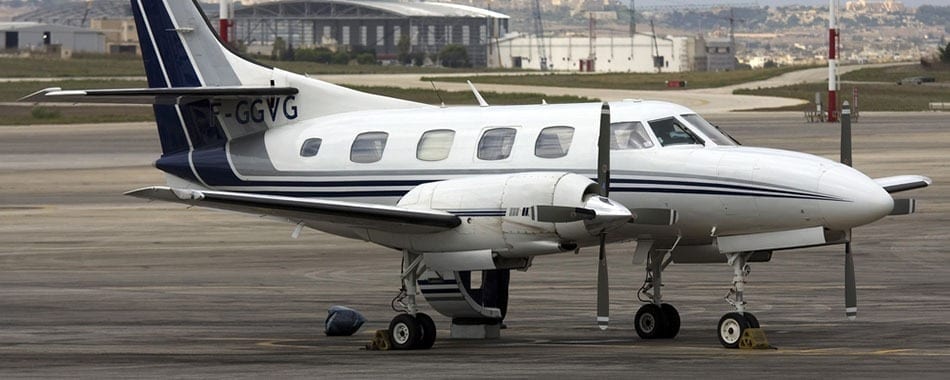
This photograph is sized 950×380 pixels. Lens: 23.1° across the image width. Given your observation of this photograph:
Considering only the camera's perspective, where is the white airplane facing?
facing the viewer and to the right of the viewer
